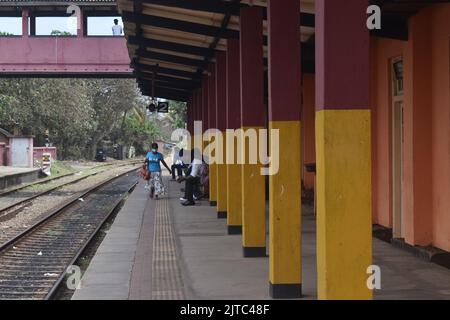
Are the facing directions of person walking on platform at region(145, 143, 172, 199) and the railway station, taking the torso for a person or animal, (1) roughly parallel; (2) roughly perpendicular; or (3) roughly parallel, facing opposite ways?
roughly perpendicular

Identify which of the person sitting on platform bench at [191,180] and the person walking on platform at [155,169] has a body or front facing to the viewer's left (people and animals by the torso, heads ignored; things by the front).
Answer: the person sitting on platform bench at [191,180]

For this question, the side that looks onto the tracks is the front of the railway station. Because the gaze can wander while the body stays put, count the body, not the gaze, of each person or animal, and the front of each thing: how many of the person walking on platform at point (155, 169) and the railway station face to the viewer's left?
1

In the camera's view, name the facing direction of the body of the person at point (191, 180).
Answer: to the viewer's left

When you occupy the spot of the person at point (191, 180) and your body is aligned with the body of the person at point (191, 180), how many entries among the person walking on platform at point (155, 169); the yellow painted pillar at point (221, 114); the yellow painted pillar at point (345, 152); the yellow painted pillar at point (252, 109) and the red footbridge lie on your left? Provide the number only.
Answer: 3

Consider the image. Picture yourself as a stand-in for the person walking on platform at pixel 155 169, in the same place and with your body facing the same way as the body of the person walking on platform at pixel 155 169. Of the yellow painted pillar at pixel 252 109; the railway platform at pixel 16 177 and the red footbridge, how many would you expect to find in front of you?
1

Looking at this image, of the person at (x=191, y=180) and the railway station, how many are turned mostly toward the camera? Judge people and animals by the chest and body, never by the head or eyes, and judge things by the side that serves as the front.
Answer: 0

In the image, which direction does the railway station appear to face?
to the viewer's left

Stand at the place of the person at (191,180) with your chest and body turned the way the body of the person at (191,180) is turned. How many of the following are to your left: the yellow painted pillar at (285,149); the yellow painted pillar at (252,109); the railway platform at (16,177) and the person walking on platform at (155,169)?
2

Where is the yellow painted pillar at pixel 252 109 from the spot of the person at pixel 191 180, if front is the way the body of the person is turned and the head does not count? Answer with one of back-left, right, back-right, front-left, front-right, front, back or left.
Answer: left
